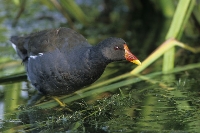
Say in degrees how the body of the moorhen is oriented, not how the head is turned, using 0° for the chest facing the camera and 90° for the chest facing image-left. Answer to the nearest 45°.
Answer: approximately 270°
